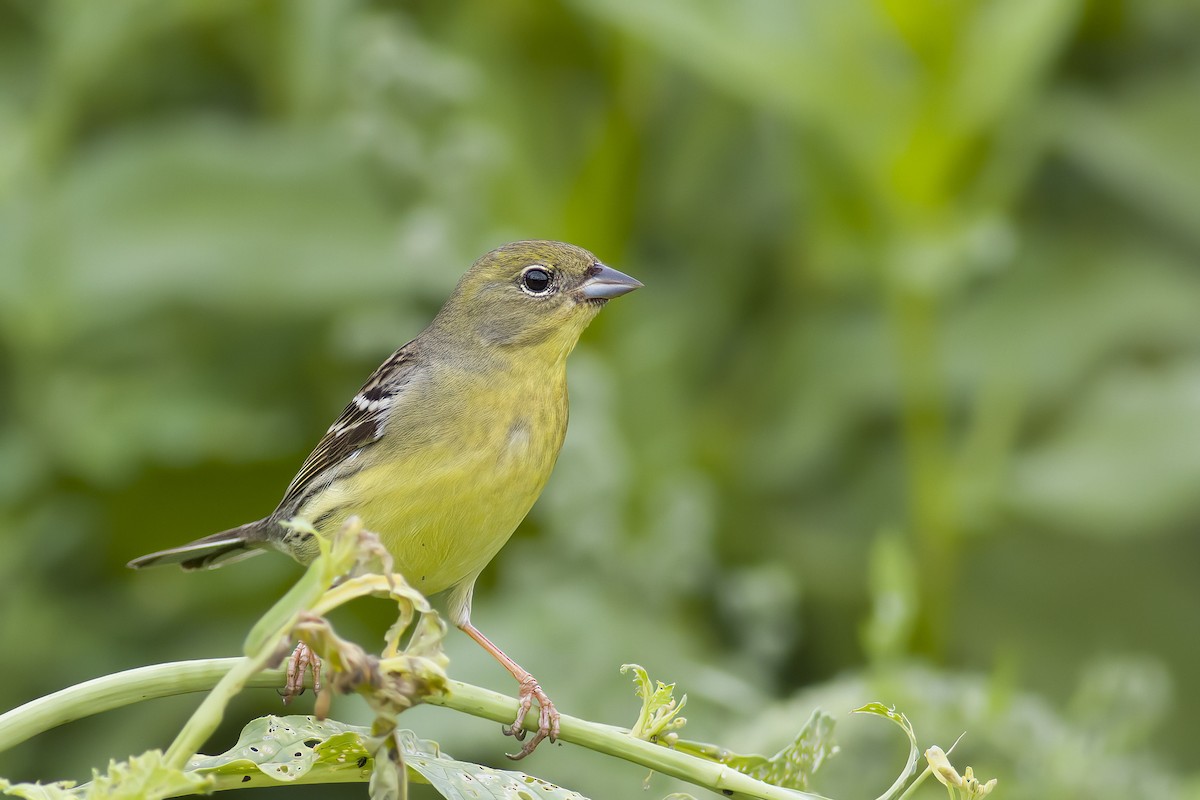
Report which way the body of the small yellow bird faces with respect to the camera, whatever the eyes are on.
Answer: to the viewer's right
